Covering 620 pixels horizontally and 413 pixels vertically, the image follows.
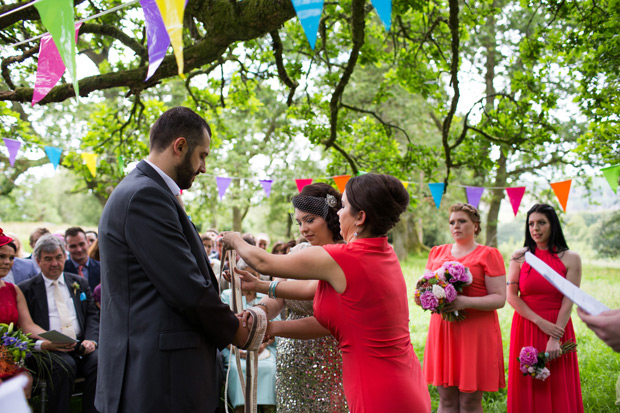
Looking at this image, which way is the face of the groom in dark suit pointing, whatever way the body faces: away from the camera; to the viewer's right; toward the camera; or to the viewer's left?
to the viewer's right

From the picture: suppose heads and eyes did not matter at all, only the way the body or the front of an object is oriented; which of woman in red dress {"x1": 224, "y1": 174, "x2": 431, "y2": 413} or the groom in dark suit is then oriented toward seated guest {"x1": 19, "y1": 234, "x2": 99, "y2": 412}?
the woman in red dress

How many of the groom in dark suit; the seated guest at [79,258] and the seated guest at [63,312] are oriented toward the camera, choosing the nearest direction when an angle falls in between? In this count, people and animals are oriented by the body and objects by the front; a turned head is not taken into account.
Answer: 2

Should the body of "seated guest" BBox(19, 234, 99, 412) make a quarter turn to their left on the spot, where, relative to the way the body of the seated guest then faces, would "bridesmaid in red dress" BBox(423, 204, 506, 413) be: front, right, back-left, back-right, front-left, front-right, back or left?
front-right

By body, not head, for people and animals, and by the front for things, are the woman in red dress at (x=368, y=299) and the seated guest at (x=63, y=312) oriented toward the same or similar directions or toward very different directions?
very different directions

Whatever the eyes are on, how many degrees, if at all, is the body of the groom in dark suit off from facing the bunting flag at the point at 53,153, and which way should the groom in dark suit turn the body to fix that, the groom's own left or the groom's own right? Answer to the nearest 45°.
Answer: approximately 90° to the groom's own left

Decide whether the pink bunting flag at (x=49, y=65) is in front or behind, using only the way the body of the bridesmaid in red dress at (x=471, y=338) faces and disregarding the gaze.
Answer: in front

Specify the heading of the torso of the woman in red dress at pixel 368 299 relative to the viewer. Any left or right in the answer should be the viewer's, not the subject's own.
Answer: facing away from the viewer and to the left of the viewer

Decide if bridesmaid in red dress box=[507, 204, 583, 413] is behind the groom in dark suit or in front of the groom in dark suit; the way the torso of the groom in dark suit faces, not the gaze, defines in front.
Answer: in front

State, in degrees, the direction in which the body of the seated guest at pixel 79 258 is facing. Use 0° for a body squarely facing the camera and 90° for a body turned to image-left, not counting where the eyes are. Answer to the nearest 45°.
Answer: approximately 0°

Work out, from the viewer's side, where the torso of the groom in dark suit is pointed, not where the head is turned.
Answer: to the viewer's right

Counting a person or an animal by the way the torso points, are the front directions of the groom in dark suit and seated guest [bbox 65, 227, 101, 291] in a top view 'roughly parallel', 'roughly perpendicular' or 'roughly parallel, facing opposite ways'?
roughly perpendicular

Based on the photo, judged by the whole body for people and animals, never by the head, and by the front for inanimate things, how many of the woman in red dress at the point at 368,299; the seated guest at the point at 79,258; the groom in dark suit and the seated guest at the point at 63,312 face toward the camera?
2

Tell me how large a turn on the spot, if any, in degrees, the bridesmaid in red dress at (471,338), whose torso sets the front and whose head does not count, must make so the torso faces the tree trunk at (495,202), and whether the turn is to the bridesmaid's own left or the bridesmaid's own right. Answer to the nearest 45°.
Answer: approximately 135° to the bridesmaid's own right

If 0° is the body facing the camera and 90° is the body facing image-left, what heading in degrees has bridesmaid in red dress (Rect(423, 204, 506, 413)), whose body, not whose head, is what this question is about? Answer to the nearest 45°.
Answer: approximately 45°
